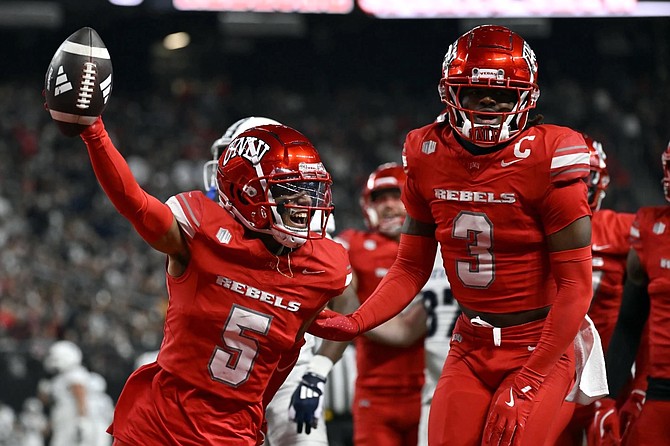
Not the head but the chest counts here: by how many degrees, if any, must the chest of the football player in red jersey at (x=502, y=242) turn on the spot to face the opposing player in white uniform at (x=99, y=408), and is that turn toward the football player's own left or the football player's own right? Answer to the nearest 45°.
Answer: approximately 135° to the football player's own right

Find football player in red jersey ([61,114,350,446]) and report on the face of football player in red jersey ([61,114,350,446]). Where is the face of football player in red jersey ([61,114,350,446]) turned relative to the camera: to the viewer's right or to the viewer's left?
to the viewer's right

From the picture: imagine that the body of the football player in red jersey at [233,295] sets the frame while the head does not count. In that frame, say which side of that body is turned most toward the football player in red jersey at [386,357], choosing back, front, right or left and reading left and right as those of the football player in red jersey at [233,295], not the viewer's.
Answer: back

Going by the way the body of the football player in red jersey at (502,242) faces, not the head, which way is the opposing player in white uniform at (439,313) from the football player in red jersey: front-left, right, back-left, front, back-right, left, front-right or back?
back

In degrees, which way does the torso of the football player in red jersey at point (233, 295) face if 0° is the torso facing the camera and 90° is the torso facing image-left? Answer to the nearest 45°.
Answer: approximately 315°

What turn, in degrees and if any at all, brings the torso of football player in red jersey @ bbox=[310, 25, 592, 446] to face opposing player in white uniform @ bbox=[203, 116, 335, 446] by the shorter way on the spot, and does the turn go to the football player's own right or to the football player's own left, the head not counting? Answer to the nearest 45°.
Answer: approximately 135° to the football player's own right

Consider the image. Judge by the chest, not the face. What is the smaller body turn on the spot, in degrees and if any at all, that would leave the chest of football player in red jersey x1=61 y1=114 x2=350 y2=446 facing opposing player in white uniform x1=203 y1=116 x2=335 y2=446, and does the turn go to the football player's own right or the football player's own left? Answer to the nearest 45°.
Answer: approximately 135° to the football player's own left

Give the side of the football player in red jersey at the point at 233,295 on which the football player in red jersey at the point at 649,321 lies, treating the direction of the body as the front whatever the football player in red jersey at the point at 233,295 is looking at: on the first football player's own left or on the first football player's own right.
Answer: on the first football player's own left

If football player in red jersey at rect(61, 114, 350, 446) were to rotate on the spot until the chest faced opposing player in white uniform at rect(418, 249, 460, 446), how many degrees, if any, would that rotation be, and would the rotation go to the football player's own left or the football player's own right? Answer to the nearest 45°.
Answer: approximately 90° to the football player's own left

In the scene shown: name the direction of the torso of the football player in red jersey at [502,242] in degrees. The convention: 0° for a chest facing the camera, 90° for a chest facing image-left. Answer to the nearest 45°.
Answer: approximately 0°

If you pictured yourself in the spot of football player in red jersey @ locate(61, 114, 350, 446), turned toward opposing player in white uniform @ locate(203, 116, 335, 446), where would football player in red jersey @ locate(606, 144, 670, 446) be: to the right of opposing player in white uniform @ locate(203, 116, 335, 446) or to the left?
right
